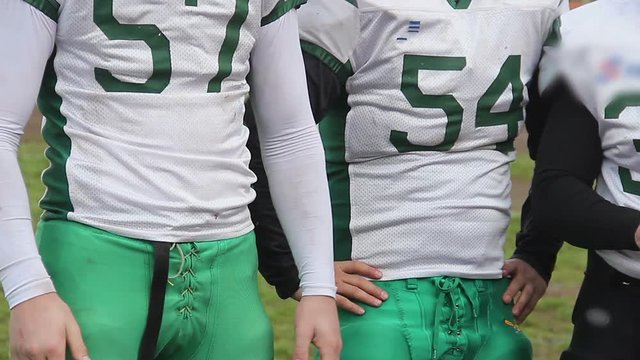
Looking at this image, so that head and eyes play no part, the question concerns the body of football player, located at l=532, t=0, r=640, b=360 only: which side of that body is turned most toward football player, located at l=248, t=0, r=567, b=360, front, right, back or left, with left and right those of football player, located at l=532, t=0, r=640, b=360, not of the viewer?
right

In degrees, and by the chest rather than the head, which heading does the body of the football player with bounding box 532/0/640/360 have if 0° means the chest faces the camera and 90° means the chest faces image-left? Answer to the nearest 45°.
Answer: approximately 315°

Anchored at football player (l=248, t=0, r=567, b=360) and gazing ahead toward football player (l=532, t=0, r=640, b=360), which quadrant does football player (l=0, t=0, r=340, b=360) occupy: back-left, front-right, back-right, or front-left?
back-right

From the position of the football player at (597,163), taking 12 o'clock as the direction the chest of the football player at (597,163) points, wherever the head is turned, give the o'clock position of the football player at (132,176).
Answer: the football player at (132,176) is roughly at 3 o'clock from the football player at (597,163).

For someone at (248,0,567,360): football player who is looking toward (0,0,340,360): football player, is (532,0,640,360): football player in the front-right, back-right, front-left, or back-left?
back-left
